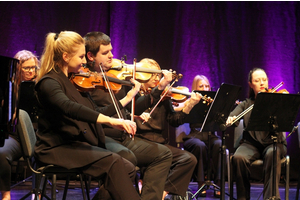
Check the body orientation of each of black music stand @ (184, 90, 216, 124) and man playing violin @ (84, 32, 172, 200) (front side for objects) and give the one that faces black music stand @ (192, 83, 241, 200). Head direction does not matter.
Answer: the man playing violin

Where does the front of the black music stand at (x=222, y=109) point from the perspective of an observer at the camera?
facing away from the viewer and to the left of the viewer

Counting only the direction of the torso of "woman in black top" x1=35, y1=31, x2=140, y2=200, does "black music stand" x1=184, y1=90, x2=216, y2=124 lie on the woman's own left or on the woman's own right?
on the woman's own left

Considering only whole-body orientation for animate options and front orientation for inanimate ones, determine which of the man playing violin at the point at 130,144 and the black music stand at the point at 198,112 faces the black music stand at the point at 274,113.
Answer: the man playing violin

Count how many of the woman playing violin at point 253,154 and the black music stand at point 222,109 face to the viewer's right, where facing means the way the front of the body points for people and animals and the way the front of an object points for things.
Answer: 0

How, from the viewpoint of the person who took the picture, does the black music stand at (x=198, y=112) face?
facing away from the viewer and to the left of the viewer

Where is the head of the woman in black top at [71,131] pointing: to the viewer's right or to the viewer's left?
to the viewer's right

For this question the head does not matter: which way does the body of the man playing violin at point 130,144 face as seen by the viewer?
to the viewer's right

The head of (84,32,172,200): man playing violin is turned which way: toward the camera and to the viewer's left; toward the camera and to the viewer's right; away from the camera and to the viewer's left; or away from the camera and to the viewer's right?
toward the camera and to the viewer's right

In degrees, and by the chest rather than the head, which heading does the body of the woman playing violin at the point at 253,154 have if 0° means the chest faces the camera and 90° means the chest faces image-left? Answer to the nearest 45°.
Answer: approximately 0°

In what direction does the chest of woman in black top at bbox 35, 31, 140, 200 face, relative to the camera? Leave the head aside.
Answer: to the viewer's right

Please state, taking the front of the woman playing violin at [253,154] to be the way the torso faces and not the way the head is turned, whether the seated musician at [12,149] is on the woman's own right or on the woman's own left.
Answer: on the woman's own right
